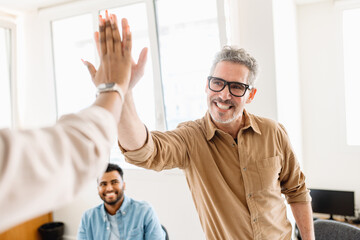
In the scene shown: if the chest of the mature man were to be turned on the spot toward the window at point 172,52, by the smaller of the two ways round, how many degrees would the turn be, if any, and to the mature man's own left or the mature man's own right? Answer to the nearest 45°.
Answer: approximately 180°

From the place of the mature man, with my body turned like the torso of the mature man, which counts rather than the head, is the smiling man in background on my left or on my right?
on my right

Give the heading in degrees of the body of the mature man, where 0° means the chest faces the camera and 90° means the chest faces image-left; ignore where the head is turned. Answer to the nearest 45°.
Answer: approximately 0°

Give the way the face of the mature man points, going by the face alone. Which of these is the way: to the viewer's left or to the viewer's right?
to the viewer's left

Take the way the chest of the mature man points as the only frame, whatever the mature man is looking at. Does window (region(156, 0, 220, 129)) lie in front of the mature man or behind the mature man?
behind
